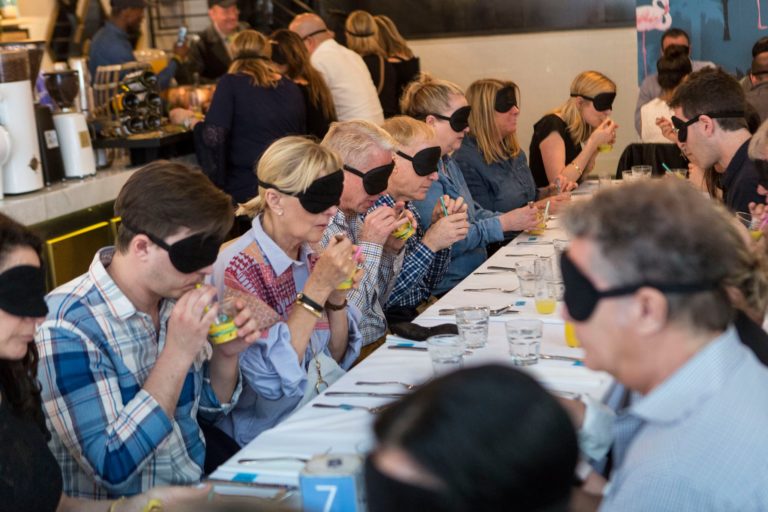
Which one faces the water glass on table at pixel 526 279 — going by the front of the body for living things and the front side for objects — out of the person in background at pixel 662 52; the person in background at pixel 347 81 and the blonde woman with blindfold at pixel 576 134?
the person in background at pixel 662 52

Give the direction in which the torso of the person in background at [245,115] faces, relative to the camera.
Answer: away from the camera

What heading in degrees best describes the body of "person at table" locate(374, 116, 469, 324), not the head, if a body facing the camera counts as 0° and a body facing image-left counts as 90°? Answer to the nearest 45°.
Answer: approximately 270°

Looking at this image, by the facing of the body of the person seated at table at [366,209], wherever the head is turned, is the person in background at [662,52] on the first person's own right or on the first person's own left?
on the first person's own left

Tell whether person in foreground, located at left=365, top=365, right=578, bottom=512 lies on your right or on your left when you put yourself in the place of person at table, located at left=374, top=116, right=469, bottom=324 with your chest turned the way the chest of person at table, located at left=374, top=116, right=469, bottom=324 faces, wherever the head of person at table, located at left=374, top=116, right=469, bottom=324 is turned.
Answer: on your right

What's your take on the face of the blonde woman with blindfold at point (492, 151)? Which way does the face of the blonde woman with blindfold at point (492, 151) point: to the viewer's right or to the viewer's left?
to the viewer's right

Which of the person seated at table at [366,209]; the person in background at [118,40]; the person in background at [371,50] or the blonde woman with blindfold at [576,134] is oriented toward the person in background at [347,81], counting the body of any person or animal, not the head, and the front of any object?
the person in background at [118,40]

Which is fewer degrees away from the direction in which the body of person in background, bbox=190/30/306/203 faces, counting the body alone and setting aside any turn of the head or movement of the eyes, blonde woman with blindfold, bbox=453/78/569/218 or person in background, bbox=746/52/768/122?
the person in background

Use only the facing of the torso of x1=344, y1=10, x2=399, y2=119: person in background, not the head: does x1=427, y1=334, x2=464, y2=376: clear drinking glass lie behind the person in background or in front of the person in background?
behind

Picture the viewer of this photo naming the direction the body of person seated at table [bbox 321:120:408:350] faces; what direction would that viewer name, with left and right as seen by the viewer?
facing to the right of the viewer

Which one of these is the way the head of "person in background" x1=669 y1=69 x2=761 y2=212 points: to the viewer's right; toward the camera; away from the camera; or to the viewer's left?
to the viewer's left

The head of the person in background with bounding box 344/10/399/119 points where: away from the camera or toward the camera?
away from the camera
